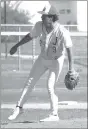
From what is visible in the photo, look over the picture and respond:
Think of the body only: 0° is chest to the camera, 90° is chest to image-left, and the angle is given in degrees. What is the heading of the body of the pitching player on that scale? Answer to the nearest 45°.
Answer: approximately 45°
